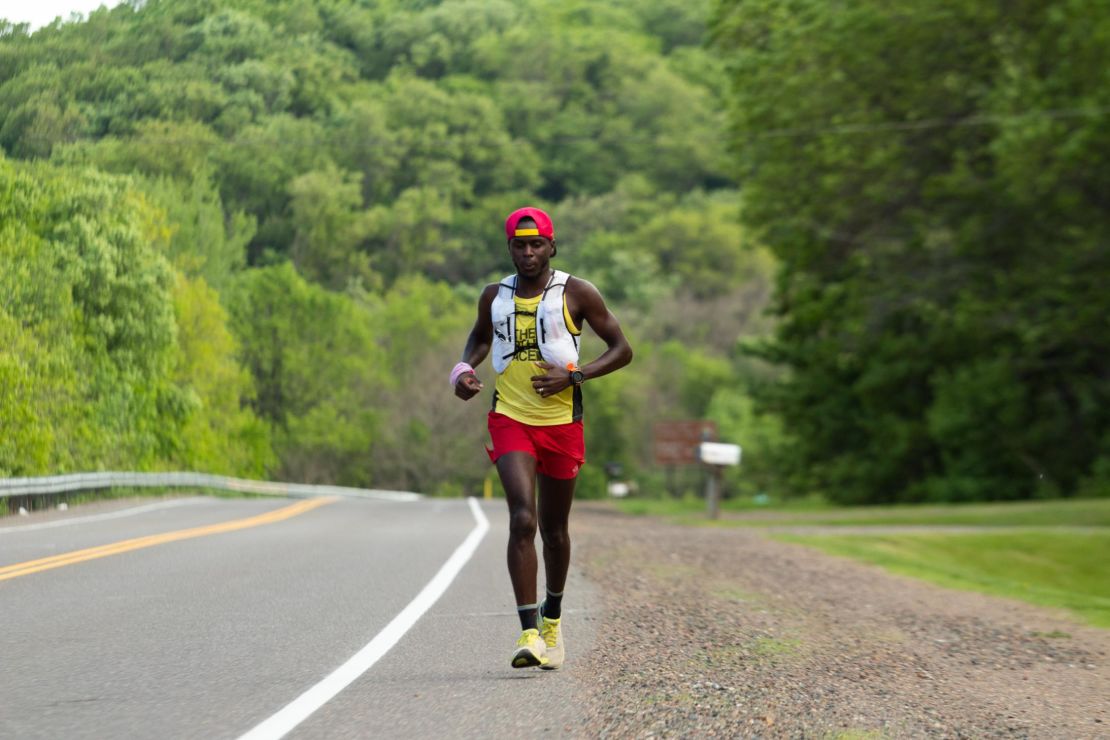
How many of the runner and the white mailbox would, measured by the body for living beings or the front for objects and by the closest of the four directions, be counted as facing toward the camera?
1

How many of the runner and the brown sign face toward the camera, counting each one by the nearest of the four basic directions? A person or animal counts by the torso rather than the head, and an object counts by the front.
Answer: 2

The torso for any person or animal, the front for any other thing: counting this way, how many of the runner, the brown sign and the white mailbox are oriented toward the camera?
2

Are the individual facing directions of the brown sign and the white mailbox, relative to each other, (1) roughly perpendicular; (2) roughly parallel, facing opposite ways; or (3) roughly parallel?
roughly perpendicular

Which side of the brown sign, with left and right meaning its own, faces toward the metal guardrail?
right

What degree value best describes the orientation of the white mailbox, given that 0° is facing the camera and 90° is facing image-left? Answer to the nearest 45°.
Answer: approximately 90°

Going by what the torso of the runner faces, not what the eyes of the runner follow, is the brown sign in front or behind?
behind

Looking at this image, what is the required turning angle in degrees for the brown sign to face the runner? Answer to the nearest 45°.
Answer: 0° — it already faces them

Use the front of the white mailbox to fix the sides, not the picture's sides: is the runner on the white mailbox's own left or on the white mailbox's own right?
on the white mailbox's own left

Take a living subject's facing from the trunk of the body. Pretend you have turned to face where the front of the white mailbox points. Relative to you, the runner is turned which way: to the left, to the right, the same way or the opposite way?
to the left
